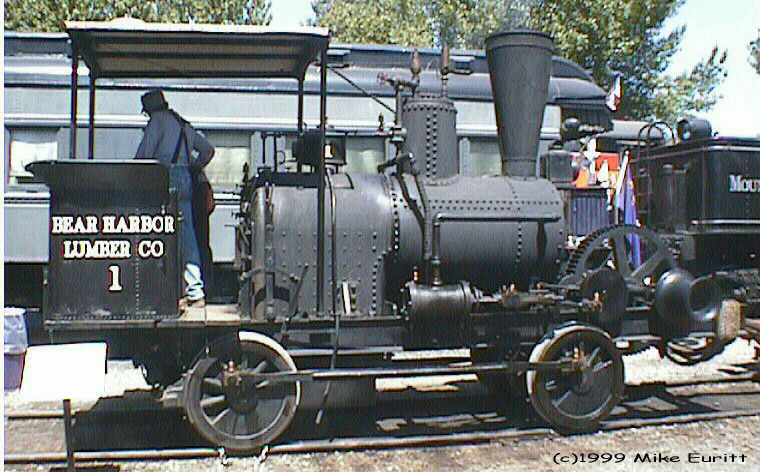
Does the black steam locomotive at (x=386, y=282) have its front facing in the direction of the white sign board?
no

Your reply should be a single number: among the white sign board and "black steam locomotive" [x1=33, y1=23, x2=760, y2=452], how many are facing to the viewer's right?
1

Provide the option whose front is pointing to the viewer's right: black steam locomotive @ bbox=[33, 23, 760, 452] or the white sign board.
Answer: the black steam locomotive

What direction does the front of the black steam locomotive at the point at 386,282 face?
to the viewer's right

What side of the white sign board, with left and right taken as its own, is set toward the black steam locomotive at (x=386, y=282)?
left

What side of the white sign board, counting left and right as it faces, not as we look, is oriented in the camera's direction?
front
